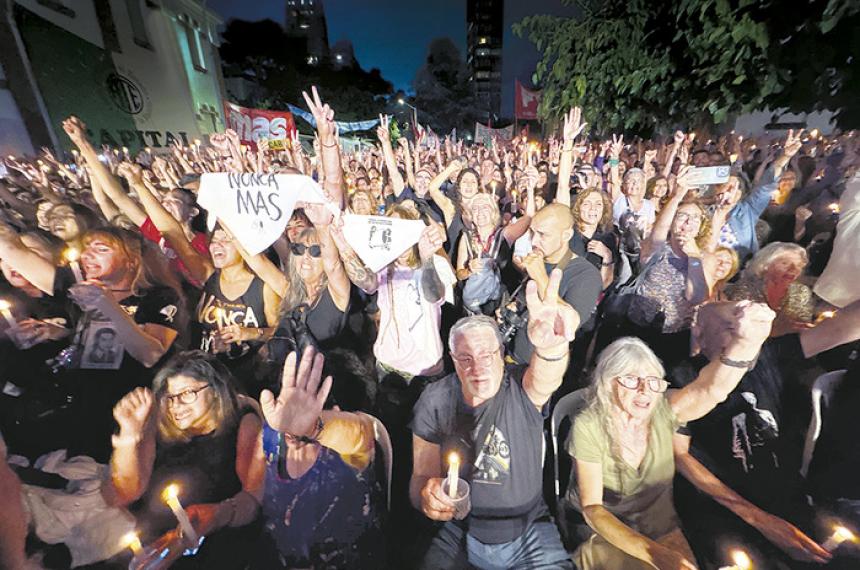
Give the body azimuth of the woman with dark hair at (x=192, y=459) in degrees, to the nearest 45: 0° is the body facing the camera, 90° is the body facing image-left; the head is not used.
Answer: approximately 0°

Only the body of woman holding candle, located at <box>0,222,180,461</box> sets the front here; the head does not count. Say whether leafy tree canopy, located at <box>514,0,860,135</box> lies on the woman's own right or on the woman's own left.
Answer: on the woman's own left

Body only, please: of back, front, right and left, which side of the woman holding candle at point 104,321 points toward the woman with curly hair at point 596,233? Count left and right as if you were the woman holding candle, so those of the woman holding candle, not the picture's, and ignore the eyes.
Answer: left

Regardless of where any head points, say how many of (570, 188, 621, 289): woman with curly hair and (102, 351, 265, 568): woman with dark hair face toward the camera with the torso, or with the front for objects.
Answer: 2

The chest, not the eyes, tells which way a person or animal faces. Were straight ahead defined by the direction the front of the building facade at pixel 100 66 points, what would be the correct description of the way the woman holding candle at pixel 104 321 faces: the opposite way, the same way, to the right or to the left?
to the right

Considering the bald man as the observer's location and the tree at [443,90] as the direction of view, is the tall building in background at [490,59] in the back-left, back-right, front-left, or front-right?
front-right

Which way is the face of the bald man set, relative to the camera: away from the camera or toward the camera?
toward the camera

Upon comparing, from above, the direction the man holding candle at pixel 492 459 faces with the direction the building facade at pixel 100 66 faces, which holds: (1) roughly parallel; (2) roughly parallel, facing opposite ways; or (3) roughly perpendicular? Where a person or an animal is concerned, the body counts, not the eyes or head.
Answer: roughly perpendicular

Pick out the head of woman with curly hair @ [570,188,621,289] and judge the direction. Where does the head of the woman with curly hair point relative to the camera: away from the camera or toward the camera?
toward the camera

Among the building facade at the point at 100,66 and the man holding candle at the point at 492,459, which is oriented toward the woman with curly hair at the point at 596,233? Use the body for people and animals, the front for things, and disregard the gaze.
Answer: the building facade

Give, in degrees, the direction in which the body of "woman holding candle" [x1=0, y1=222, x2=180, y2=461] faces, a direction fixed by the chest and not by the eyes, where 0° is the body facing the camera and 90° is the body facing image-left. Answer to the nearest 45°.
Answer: approximately 45°

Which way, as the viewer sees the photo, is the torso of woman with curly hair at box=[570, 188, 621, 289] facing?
toward the camera
